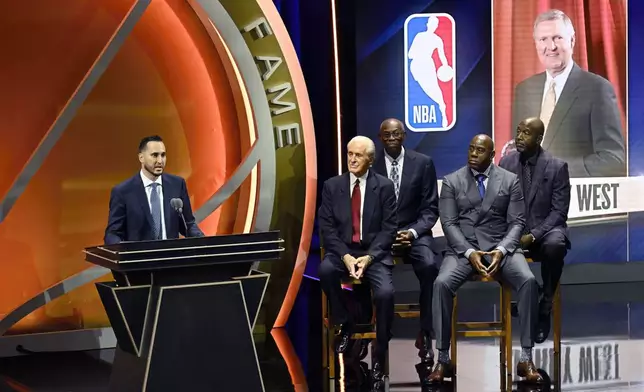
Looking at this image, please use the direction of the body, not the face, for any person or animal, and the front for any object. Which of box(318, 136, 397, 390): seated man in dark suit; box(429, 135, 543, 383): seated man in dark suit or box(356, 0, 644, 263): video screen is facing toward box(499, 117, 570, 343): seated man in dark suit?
the video screen

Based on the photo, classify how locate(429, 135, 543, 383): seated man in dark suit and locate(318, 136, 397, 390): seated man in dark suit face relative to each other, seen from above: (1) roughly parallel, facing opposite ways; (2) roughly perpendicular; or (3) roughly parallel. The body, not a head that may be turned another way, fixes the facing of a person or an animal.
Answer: roughly parallel

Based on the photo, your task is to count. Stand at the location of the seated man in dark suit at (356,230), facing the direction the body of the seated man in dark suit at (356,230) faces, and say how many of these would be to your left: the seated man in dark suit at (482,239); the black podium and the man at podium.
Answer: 1

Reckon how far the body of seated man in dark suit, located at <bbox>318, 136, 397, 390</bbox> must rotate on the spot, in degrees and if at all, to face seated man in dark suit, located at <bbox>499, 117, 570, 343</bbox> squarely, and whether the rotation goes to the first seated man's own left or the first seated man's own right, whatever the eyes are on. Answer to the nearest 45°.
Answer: approximately 90° to the first seated man's own left

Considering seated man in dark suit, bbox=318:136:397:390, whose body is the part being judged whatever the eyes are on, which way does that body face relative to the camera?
toward the camera

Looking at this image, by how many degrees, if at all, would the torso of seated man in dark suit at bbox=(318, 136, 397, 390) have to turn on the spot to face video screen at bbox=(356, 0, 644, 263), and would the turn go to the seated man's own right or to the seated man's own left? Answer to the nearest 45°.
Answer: approximately 135° to the seated man's own left

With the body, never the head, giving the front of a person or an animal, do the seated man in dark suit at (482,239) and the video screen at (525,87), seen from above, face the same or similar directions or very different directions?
same or similar directions

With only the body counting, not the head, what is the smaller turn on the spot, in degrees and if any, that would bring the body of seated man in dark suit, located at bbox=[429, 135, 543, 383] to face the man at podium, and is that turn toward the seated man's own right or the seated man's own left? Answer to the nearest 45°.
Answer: approximately 45° to the seated man's own right

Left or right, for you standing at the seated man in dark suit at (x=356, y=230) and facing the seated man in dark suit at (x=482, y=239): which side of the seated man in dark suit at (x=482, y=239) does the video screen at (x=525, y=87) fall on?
left

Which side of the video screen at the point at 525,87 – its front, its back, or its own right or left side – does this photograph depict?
front

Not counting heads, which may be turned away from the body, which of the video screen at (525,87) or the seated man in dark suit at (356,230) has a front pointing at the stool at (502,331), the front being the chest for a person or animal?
the video screen

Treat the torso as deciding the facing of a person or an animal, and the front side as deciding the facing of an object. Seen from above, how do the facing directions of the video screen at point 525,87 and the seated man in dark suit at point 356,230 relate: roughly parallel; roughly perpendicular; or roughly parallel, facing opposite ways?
roughly parallel

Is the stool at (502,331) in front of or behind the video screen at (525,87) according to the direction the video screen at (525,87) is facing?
in front

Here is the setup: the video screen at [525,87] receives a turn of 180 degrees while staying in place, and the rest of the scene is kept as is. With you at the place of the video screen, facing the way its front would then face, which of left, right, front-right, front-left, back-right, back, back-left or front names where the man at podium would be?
back-left

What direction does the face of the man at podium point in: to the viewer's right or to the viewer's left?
to the viewer's right
